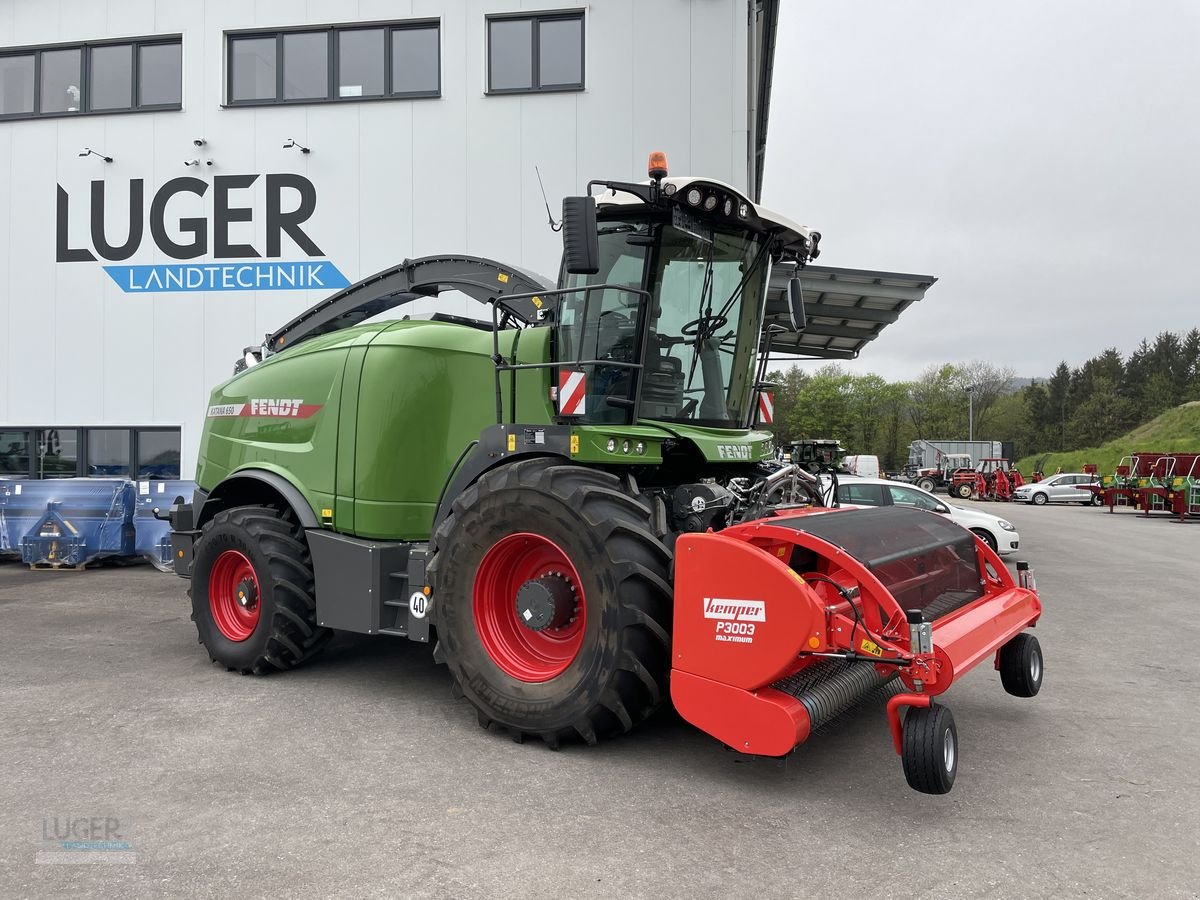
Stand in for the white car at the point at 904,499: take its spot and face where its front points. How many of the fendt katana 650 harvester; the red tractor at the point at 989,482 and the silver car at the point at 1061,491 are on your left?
2

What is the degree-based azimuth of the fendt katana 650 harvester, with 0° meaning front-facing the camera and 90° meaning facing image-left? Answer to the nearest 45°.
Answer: approximately 315°

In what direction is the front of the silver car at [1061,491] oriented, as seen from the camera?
facing to the left of the viewer

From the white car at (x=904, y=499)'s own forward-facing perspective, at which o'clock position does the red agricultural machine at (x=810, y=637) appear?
The red agricultural machine is roughly at 3 o'clock from the white car.

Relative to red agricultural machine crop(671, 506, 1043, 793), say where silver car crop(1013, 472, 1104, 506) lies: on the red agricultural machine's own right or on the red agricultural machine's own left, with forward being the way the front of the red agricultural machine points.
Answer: on the red agricultural machine's own left

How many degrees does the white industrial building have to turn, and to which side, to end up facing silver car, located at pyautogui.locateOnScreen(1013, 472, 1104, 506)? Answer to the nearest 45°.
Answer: approximately 135° to its left

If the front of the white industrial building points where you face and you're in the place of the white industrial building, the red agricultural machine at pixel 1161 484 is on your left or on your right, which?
on your left

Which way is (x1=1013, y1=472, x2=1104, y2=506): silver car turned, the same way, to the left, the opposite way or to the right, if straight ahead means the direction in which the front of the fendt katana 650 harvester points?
the opposite way

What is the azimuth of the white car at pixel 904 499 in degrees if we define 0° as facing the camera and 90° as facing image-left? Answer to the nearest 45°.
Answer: approximately 270°

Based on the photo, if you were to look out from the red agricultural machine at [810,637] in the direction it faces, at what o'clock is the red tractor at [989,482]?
The red tractor is roughly at 8 o'clock from the red agricultural machine.

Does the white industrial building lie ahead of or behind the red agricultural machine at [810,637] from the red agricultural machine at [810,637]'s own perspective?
behind

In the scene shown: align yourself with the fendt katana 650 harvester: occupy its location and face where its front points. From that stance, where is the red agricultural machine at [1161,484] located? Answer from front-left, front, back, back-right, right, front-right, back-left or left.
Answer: left

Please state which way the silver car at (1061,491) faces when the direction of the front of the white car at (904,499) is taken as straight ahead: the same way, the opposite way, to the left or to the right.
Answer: the opposite way

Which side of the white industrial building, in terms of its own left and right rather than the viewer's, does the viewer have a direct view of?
front

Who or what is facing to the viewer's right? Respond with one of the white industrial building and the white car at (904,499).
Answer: the white car
